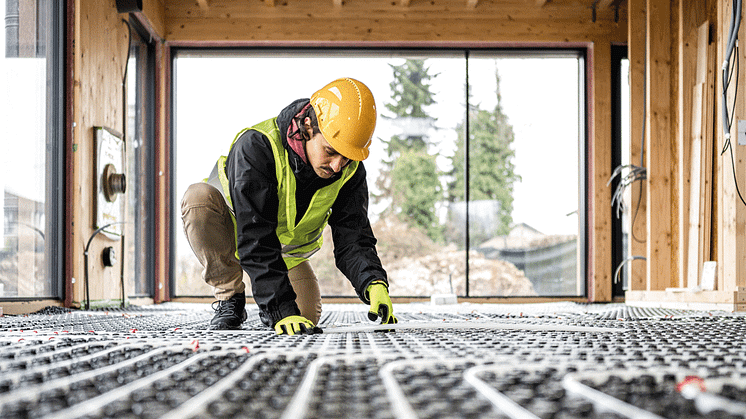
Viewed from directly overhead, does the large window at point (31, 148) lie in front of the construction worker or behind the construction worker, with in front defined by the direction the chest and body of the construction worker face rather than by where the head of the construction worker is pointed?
behind

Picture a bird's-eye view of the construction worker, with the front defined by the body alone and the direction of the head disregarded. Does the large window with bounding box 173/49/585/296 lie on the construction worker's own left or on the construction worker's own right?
on the construction worker's own left

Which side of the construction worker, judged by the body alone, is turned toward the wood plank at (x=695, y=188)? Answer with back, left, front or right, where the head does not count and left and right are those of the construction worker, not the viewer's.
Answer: left

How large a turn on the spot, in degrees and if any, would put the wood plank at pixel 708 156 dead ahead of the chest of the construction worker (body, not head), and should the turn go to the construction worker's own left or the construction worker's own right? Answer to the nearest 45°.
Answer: approximately 90° to the construction worker's own left

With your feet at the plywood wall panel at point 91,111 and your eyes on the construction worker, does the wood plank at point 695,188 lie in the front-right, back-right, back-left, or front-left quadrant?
front-left

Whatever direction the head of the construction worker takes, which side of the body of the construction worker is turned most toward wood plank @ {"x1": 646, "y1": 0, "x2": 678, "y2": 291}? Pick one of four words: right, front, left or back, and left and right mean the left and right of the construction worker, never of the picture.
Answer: left

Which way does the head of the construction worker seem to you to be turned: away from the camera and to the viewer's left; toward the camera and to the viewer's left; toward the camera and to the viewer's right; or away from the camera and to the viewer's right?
toward the camera and to the viewer's right

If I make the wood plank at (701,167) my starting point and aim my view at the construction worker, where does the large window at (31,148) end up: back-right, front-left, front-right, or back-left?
front-right
